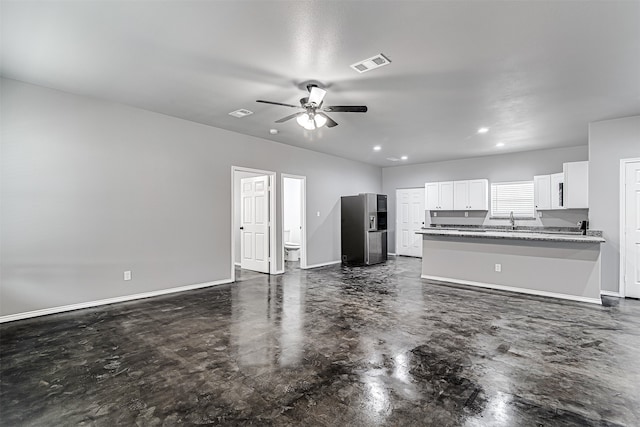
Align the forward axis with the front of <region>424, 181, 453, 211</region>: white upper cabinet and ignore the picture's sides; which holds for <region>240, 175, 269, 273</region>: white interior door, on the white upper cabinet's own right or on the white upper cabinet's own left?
on the white upper cabinet's own right

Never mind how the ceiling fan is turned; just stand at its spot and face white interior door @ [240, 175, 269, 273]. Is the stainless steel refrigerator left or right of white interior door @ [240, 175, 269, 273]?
right

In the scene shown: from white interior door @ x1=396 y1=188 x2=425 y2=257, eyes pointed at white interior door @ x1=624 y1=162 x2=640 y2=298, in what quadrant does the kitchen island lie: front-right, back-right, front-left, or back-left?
front-right

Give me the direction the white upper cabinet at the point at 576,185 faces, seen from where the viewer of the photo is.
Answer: facing the viewer

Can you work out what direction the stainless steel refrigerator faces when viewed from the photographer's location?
facing the viewer and to the right of the viewer

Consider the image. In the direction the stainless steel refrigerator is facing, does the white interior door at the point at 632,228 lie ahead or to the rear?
ahead

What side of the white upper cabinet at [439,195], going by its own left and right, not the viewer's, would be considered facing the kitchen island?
front

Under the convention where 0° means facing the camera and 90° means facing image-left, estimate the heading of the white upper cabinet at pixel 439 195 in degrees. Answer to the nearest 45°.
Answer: approximately 0°

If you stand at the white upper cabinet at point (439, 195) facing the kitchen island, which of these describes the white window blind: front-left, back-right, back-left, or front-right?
front-left

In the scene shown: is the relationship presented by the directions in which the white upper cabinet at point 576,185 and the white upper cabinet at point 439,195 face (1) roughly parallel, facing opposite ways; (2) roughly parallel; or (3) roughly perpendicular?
roughly parallel

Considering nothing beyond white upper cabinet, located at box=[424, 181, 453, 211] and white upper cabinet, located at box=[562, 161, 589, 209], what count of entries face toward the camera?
2

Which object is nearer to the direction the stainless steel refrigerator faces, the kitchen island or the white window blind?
the kitchen island

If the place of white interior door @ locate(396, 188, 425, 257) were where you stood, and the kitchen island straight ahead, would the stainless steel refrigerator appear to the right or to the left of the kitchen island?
right
